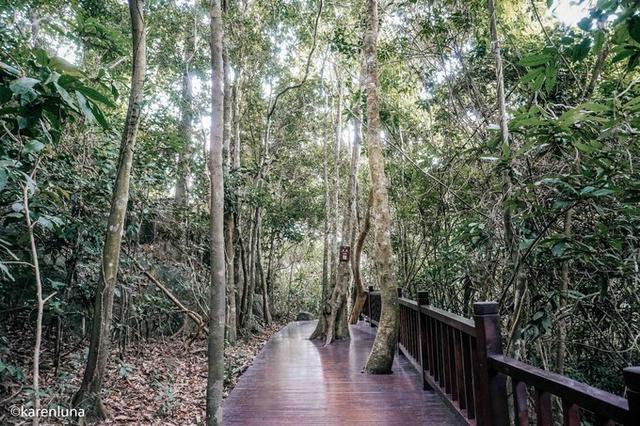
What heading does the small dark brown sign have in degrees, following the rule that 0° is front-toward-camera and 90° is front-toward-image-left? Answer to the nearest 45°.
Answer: approximately 0°

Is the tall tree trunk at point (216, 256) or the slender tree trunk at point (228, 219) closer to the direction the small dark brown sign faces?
the tall tree trunk

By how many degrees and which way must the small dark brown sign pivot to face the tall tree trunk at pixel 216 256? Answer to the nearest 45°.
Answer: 0° — it already faces it

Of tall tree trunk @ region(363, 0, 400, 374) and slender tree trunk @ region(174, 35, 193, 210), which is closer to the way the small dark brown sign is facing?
the tall tree trunk

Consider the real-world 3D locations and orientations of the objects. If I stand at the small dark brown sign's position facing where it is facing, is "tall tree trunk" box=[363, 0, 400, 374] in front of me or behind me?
in front

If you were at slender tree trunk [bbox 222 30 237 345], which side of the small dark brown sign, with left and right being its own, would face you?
right
